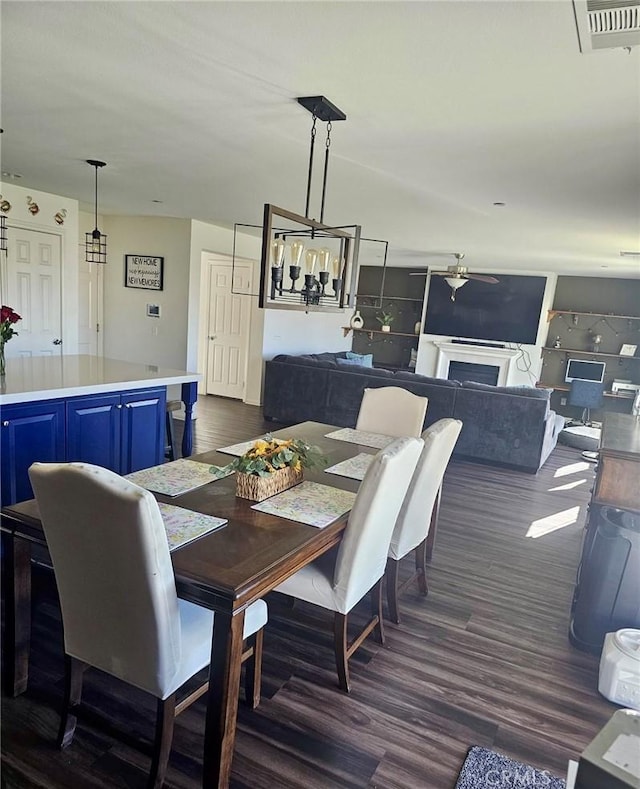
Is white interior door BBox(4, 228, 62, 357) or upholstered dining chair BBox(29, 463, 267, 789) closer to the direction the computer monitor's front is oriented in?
the upholstered dining chair

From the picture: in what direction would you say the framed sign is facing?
toward the camera

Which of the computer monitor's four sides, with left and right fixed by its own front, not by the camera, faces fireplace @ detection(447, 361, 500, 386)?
right

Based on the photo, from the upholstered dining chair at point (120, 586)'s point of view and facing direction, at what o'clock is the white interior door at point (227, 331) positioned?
The white interior door is roughly at 11 o'clock from the upholstered dining chair.

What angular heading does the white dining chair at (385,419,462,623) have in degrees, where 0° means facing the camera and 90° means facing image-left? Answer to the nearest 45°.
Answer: approximately 135°

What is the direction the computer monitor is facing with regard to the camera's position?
facing the viewer

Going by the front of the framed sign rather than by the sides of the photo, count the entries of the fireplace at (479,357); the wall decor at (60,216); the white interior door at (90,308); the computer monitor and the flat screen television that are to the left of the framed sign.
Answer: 3

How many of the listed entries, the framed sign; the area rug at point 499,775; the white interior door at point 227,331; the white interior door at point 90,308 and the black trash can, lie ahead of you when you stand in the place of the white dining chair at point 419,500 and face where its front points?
3

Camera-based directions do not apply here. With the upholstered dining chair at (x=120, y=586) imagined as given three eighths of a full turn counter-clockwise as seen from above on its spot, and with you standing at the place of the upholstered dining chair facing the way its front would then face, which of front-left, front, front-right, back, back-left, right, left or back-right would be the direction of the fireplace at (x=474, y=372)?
back-right

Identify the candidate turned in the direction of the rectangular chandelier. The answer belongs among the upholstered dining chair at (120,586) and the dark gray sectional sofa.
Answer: the upholstered dining chair

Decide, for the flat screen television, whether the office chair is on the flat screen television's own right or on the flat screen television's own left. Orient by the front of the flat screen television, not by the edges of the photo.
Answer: on the flat screen television's own left

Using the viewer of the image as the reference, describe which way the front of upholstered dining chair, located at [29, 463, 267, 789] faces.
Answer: facing away from the viewer and to the right of the viewer

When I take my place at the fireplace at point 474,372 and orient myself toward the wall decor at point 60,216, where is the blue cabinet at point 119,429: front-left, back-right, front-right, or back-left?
front-left

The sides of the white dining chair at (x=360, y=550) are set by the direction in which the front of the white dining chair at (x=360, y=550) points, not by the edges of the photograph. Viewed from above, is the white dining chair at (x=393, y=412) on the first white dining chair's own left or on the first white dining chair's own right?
on the first white dining chair's own right

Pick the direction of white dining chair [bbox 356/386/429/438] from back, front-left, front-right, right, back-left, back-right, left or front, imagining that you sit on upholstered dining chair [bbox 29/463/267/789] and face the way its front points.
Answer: front

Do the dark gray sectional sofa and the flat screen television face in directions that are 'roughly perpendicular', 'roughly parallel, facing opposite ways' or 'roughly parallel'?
roughly parallel, facing opposite ways

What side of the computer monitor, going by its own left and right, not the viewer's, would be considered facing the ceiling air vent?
front

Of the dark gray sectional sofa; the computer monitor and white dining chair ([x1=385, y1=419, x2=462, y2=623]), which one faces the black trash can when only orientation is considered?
the computer monitor

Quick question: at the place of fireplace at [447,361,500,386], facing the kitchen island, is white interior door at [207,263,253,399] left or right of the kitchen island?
right
